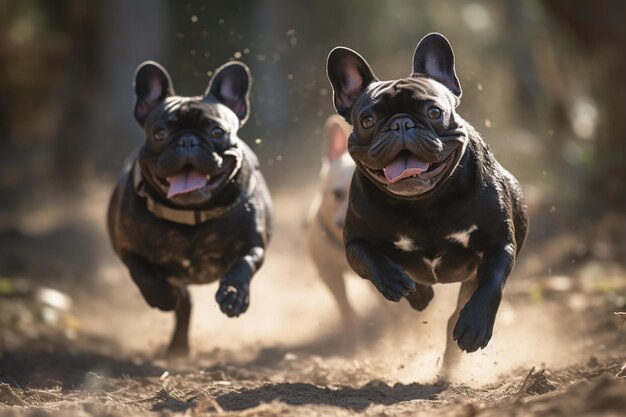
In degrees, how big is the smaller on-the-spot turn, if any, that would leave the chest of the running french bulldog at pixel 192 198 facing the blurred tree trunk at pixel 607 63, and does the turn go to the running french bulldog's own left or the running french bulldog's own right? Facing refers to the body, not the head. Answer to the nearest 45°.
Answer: approximately 135° to the running french bulldog's own left

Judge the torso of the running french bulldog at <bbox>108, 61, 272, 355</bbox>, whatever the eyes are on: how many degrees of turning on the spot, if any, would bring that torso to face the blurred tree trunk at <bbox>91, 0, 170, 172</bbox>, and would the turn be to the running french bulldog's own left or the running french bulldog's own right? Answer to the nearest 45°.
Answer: approximately 180°

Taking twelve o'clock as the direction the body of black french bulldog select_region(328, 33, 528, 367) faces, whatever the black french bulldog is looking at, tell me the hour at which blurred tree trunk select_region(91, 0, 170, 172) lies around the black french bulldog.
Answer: The blurred tree trunk is roughly at 5 o'clock from the black french bulldog.

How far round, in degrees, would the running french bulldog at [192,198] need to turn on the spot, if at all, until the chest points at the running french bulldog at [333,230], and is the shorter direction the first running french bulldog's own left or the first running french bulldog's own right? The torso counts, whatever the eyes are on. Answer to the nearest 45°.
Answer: approximately 135° to the first running french bulldog's own left

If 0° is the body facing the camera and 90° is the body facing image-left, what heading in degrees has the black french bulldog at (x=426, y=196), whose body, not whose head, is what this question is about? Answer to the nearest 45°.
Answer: approximately 0°

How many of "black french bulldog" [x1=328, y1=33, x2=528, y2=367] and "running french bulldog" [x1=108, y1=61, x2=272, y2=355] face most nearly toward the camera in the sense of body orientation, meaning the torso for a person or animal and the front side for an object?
2

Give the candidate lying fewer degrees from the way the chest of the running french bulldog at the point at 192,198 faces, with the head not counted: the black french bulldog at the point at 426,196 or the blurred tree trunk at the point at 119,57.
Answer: the black french bulldog

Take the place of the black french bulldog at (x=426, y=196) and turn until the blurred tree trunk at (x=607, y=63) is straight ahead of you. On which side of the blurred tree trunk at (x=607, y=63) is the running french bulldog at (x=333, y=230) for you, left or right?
left
